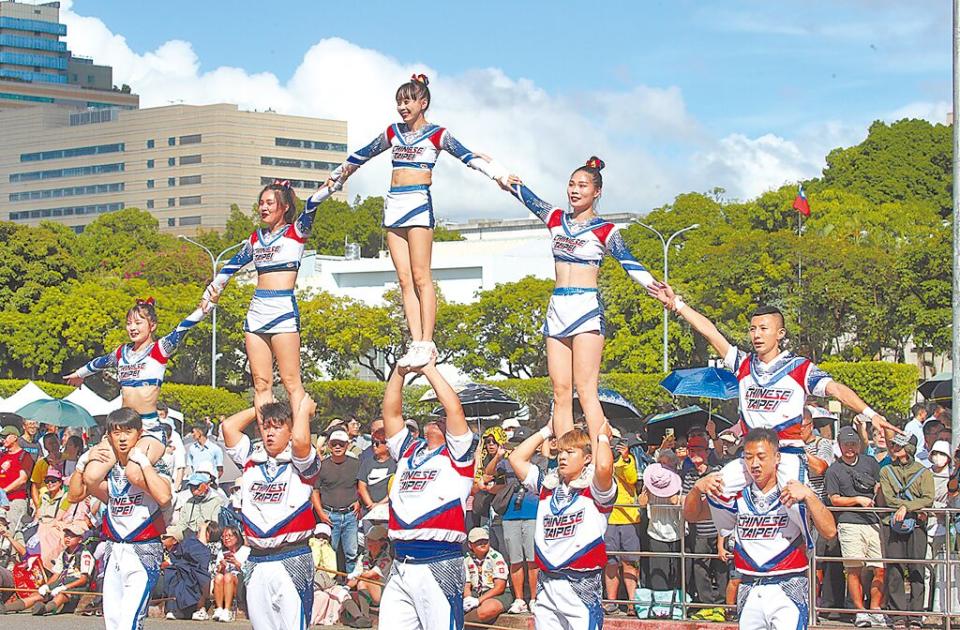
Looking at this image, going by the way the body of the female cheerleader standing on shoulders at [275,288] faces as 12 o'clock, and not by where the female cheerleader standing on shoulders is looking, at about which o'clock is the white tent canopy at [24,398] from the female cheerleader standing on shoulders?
The white tent canopy is roughly at 4 o'clock from the female cheerleader standing on shoulders.

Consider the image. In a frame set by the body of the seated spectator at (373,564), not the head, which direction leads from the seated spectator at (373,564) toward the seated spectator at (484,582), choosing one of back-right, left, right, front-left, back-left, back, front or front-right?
left

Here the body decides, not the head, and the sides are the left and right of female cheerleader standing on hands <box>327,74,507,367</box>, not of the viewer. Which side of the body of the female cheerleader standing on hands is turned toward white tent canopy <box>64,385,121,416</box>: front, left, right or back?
back

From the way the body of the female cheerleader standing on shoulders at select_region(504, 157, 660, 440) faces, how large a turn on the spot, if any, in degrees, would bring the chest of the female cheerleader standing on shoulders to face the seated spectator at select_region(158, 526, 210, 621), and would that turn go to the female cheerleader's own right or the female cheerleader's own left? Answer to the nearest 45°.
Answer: approximately 90° to the female cheerleader's own right

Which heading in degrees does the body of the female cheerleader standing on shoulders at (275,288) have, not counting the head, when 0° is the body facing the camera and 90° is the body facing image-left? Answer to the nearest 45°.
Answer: approximately 45°

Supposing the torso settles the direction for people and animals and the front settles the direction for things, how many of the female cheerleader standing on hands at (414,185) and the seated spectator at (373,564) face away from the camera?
0

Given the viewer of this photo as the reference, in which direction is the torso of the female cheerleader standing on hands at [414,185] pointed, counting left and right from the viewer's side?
facing the viewer and to the left of the viewer

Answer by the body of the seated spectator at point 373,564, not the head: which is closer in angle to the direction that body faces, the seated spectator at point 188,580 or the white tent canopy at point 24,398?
the seated spectator
